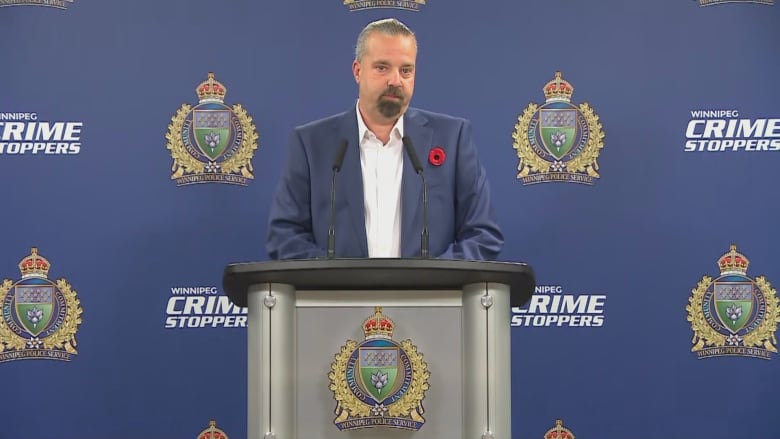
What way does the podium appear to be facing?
toward the camera

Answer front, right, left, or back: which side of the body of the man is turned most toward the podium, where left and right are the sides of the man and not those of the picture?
front

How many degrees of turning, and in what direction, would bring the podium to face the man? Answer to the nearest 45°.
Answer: approximately 180°

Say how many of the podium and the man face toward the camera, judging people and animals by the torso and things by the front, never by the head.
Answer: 2

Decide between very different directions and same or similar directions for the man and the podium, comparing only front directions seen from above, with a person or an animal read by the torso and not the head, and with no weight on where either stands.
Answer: same or similar directions
